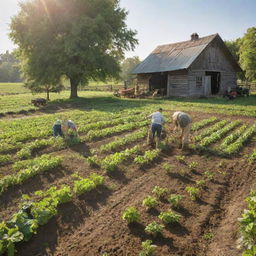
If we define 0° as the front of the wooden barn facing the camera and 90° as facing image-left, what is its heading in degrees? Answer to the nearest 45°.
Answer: approximately 315°

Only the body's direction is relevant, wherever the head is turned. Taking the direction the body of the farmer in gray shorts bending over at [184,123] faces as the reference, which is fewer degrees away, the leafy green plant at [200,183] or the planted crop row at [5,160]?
the planted crop row

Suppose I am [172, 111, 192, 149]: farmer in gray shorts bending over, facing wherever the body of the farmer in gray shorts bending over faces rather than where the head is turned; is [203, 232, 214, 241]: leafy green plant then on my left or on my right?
on my left

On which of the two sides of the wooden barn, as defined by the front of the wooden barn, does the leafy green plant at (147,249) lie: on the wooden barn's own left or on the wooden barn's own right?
on the wooden barn's own right

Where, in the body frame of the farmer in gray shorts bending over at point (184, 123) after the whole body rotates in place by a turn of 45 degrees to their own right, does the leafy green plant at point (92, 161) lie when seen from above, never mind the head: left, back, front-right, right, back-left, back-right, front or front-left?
left

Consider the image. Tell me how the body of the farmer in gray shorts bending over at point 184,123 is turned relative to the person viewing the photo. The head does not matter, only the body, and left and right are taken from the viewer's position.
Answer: facing to the left of the viewer

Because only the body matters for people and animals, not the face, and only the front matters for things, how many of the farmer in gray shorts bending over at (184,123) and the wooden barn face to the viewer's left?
1

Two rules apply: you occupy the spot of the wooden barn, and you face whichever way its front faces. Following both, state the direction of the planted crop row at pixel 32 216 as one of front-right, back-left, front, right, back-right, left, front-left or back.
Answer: front-right

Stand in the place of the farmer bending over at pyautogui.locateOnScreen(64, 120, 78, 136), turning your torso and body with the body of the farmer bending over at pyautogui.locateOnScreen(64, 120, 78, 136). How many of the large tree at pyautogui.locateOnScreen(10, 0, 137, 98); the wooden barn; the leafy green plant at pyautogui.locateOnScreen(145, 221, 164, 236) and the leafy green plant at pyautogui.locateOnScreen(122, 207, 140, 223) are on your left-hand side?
2
